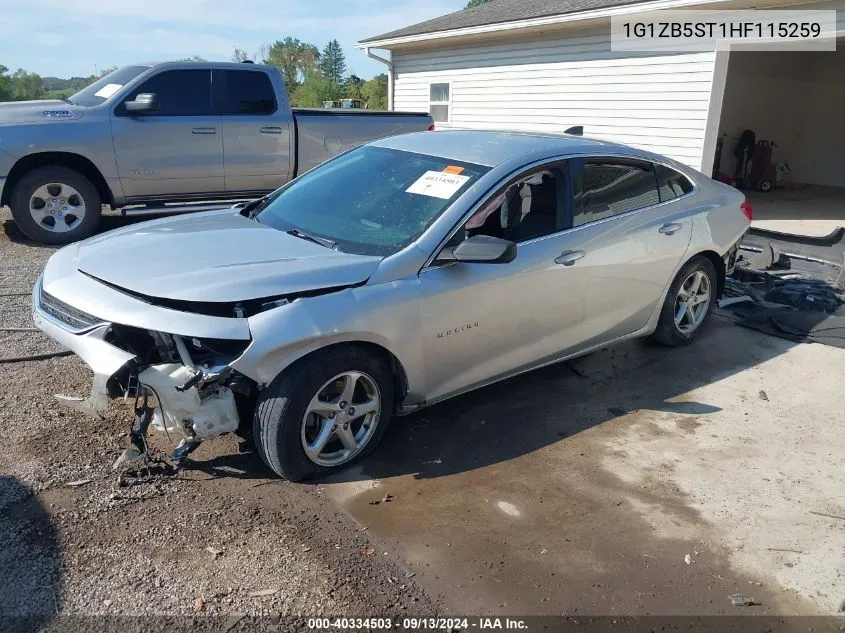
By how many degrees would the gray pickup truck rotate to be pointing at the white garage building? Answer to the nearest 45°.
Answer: approximately 135° to its right

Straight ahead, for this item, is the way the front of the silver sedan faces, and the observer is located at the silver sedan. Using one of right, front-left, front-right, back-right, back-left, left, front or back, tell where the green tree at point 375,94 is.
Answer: back-right

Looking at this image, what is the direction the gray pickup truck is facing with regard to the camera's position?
facing to the left of the viewer

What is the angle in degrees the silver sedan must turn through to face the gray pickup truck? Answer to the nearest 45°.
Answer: approximately 90° to its right

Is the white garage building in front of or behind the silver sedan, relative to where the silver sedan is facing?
behind

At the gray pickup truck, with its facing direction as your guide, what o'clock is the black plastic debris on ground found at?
The black plastic debris on ground is roughly at 7 o'clock from the gray pickup truck.

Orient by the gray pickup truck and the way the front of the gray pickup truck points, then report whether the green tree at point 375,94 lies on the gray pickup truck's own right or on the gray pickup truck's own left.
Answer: on the gray pickup truck's own right

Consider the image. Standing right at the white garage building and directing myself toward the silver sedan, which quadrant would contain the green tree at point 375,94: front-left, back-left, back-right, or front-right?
back-right

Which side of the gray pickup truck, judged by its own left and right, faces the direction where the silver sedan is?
left

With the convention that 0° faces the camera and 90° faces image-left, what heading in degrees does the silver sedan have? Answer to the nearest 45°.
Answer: approximately 45°
